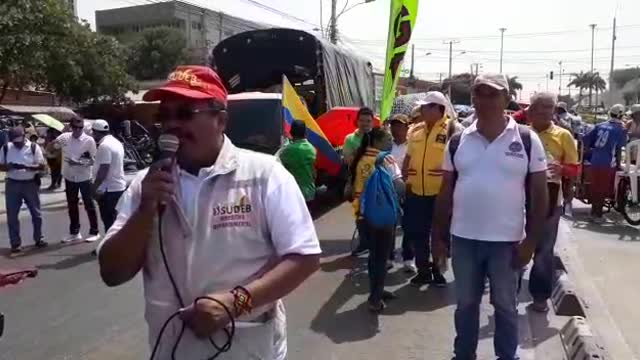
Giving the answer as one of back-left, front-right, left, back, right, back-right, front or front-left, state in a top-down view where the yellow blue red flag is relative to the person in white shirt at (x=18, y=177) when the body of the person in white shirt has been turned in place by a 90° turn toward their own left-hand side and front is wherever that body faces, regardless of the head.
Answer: front

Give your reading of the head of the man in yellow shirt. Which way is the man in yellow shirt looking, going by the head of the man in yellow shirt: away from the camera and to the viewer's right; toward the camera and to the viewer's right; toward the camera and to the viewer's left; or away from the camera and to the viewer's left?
toward the camera and to the viewer's left

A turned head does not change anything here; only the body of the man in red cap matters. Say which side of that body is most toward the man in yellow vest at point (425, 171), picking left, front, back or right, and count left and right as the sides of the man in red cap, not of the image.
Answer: back

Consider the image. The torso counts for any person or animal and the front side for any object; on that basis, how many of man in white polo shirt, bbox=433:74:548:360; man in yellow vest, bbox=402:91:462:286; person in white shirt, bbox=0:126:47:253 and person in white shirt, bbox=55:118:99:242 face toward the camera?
4

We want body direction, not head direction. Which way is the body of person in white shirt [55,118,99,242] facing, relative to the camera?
toward the camera

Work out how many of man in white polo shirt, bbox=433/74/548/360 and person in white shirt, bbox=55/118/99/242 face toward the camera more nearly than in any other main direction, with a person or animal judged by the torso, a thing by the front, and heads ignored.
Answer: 2

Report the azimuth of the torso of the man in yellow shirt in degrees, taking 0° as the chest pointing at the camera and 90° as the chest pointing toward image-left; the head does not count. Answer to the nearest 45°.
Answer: approximately 45°

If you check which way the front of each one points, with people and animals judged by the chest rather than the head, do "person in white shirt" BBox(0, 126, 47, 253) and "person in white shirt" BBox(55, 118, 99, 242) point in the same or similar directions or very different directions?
same or similar directions

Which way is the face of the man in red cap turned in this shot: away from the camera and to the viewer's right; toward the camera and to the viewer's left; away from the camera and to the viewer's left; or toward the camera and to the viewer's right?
toward the camera and to the viewer's left

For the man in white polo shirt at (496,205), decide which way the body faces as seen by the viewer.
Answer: toward the camera

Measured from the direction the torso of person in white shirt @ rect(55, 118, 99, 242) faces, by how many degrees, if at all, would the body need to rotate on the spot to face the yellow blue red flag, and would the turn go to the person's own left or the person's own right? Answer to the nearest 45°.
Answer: approximately 90° to the person's own left

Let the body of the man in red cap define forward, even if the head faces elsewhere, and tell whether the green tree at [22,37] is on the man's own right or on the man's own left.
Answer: on the man's own right

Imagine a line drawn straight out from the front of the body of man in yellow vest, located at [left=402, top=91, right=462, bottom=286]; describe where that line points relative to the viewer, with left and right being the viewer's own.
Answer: facing the viewer
